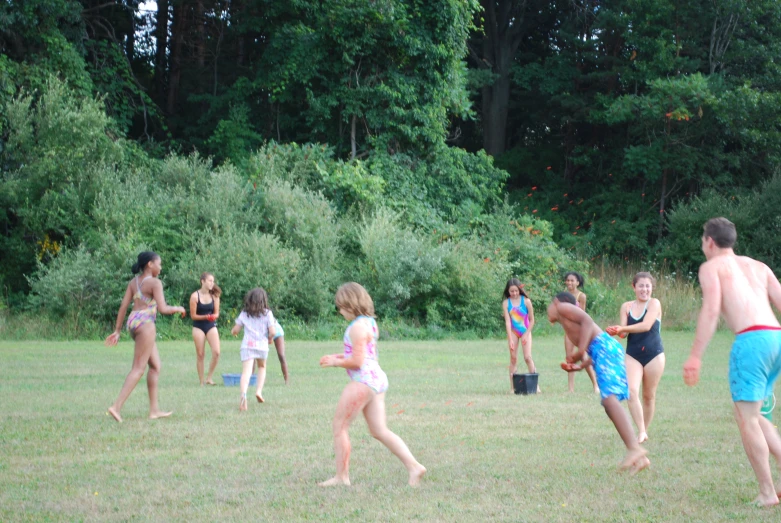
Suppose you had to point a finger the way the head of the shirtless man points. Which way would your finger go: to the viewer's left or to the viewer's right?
to the viewer's left

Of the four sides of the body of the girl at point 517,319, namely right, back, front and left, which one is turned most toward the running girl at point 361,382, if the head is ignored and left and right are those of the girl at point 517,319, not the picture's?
front

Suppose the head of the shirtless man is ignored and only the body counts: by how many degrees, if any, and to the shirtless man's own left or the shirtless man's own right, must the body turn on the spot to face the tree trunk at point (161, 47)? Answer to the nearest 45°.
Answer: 0° — they already face it

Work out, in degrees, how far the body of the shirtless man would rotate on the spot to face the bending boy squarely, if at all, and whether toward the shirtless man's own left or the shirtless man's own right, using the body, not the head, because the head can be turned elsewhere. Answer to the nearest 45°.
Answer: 0° — they already face them

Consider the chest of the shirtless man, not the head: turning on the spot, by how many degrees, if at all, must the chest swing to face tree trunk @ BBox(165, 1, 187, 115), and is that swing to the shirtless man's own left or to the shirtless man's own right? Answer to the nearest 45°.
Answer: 0° — they already face it

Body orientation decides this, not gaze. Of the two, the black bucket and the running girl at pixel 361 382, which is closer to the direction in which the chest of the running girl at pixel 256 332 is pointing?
the black bucket

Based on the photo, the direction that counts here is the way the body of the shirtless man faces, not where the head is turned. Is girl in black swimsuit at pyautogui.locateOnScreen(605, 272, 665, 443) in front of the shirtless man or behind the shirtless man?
in front

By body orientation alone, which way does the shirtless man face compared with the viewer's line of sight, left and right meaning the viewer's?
facing away from the viewer and to the left of the viewer

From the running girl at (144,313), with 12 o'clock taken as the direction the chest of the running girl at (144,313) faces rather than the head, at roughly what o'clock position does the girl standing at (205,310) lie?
the girl standing at (205,310) is roughly at 11 o'clock from the running girl at (144,313).

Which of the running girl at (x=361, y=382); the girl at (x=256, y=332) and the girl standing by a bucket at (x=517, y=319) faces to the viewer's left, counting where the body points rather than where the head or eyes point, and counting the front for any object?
the running girl at (x=361, y=382)

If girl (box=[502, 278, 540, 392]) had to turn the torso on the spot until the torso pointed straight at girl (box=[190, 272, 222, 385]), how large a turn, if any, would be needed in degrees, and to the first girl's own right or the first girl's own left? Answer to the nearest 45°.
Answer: approximately 90° to the first girl's own right

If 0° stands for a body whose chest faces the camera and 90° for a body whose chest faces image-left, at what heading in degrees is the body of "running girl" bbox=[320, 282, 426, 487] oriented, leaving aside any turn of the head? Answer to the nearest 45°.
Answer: approximately 90°

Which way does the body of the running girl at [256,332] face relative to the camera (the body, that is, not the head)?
away from the camera
